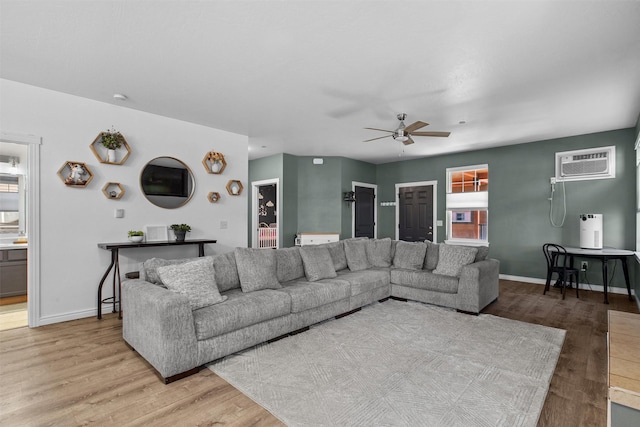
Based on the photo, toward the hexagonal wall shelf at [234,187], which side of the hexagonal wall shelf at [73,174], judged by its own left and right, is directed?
left

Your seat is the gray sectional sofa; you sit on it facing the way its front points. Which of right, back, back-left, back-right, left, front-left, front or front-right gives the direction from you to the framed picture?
back

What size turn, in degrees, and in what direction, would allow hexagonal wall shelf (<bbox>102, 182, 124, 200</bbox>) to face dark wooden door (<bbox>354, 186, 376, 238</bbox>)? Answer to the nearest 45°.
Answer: approximately 90° to its left

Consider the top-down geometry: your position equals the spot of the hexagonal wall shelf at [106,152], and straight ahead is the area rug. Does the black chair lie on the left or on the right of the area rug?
left

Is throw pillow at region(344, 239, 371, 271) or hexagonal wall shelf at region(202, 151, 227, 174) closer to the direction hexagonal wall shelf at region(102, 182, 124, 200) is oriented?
the throw pillow

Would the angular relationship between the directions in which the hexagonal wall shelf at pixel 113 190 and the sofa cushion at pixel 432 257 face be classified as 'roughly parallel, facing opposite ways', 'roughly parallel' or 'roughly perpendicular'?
roughly perpendicular

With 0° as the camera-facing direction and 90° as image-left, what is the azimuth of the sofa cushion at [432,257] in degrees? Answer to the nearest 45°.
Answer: approximately 45°

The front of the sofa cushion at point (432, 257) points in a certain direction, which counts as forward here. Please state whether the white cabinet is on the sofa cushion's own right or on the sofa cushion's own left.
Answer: on the sofa cushion's own right

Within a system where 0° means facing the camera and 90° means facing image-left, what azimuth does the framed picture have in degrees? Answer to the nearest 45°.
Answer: approximately 0°

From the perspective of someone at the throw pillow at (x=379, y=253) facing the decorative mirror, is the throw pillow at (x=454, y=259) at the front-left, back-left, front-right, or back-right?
back-left

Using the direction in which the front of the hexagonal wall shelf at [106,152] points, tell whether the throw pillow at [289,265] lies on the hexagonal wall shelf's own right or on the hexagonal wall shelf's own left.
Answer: on the hexagonal wall shelf's own left
